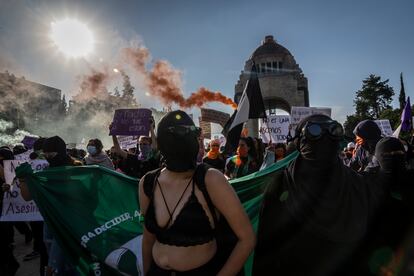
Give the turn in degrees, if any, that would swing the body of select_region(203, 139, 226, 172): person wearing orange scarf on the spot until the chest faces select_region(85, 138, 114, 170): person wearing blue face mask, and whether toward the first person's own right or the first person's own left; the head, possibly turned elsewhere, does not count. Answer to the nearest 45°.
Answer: approximately 45° to the first person's own right

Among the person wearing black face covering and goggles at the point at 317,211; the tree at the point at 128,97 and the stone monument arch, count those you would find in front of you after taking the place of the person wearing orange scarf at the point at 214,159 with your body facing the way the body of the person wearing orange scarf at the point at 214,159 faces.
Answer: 1

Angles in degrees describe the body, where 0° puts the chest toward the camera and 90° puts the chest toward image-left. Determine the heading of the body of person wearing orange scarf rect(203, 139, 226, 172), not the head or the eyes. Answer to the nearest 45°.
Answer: approximately 0°

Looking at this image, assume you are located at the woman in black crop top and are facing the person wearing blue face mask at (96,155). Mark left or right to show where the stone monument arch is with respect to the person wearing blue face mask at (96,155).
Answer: right

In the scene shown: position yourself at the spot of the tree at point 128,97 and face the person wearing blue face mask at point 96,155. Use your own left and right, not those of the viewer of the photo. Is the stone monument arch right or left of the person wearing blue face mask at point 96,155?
left

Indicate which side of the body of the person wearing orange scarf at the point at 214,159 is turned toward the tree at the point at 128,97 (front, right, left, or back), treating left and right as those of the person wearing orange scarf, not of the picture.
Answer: back

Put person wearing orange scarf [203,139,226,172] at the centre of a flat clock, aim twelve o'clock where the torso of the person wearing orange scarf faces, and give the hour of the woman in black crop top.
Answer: The woman in black crop top is roughly at 12 o'clock from the person wearing orange scarf.

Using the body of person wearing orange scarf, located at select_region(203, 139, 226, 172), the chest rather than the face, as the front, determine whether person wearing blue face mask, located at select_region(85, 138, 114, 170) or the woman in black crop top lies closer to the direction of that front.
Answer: the woman in black crop top

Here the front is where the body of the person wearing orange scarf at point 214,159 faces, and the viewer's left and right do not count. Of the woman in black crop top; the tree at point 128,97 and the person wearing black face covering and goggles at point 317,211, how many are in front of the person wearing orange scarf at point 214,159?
2

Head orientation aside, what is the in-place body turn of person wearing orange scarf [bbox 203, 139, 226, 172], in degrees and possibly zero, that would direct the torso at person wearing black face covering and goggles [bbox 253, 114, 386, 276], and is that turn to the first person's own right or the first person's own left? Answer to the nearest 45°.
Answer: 0° — they already face them
